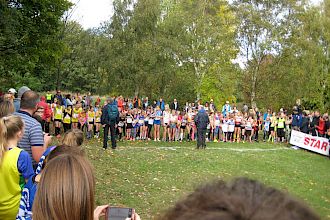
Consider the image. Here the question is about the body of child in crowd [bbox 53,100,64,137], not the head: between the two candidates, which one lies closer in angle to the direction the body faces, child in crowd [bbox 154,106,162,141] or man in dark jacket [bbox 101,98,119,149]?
the man in dark jacket

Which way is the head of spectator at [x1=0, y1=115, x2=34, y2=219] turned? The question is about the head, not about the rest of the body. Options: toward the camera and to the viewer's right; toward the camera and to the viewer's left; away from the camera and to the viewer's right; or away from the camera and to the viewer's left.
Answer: away from the camera and to the viewer's right

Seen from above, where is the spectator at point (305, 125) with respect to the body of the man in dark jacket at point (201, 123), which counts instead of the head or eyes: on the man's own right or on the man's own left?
on the man's own right

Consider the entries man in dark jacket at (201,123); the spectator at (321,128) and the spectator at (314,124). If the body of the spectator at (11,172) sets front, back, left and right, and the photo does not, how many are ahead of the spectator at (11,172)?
3

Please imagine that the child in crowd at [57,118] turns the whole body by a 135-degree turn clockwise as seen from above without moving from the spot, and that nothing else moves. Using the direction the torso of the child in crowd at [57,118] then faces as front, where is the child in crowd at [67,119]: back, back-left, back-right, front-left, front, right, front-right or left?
right

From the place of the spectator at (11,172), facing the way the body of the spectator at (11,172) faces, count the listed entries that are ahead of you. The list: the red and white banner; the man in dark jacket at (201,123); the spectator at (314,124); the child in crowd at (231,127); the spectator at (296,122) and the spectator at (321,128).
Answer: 6

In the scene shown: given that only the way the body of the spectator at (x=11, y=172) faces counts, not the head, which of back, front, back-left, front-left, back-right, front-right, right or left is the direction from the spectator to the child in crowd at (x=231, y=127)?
front

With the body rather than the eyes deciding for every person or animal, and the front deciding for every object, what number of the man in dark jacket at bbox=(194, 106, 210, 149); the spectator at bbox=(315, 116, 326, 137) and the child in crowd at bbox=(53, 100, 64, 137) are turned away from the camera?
1

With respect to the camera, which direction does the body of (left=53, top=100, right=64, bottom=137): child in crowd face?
toward the camera

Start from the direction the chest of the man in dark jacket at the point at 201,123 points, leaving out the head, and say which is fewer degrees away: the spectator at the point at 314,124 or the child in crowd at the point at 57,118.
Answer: the spectator

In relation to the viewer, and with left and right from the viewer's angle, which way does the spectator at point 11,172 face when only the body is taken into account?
facing away from the viewer and to the right of the viewer

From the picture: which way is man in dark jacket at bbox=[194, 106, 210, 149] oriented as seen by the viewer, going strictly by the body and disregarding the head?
away from the camera
